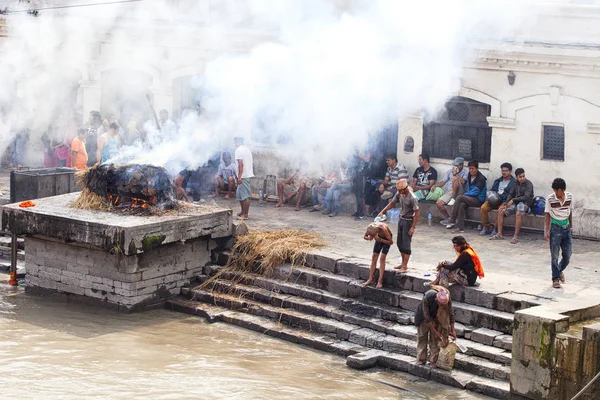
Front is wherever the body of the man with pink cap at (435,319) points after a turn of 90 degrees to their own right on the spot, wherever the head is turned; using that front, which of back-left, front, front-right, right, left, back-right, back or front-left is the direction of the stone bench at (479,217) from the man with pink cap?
back-right

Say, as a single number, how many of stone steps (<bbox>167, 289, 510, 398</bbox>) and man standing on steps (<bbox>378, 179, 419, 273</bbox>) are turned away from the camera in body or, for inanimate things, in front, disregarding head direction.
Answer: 0

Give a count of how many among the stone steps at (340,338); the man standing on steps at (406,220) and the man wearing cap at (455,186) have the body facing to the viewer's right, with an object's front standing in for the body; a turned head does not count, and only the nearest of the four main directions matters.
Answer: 0

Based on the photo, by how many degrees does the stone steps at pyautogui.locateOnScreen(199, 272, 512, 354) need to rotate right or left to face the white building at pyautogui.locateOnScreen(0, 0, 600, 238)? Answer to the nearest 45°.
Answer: approximately 180°

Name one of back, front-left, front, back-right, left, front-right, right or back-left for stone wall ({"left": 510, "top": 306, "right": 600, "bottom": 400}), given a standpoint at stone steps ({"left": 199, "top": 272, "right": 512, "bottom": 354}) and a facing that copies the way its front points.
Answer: left

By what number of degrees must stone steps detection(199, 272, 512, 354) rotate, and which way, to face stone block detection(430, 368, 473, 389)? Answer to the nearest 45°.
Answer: approximately 90° to its left

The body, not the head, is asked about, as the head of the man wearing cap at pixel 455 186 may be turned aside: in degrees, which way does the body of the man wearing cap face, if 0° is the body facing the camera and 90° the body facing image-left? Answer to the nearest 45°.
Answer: approximately 45°

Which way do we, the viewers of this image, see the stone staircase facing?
facing the viewer and to the left of the viewer

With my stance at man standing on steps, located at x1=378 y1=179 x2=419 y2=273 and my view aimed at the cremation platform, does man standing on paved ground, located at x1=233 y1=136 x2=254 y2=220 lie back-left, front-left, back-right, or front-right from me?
front-right

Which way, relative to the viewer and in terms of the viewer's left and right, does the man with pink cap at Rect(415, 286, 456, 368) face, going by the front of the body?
facing the viewer and to the right of the viewer

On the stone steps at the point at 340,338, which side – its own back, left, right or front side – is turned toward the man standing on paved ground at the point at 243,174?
right

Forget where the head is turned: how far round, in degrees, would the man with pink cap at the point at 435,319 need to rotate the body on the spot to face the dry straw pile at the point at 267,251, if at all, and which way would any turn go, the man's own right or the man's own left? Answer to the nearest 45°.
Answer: approximately 180°

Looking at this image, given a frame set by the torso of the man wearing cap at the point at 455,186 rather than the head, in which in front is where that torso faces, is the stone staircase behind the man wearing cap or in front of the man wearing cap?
in front
